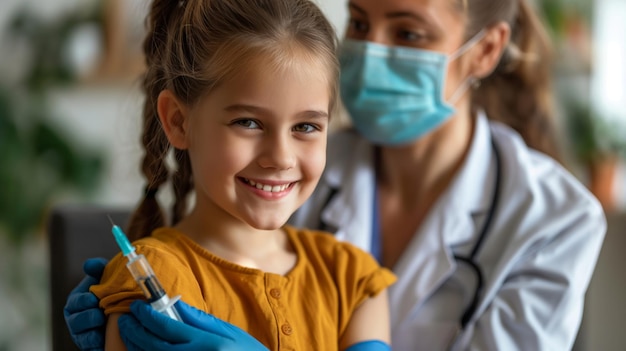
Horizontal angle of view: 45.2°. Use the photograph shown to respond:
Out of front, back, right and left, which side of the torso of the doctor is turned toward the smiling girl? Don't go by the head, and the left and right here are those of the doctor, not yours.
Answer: front

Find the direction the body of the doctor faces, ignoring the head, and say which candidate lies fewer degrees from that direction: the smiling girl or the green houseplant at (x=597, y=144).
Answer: the smiling girl

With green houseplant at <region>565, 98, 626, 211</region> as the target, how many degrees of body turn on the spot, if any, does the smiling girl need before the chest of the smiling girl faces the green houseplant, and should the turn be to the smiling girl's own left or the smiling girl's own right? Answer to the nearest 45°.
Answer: approximately 90° to the smiling girl's own left

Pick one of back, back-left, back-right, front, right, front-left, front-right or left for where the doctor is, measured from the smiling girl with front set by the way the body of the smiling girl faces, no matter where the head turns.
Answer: left

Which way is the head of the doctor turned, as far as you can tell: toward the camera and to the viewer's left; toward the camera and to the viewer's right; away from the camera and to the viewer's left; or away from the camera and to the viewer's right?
toward the camera and to the viewer's left

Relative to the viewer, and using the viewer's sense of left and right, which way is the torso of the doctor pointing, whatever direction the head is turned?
facing the viewer and to the left of the viewer

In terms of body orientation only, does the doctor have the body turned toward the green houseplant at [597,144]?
no
